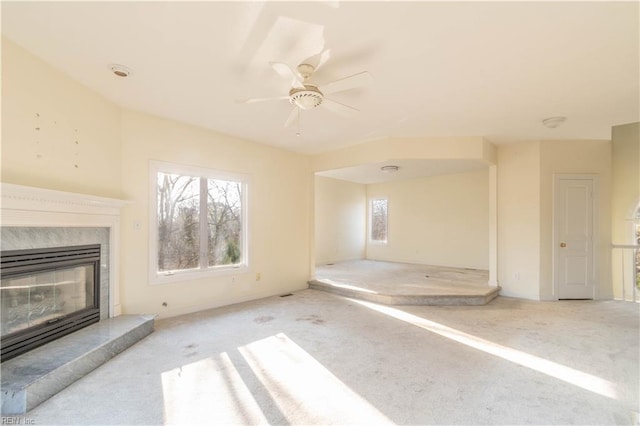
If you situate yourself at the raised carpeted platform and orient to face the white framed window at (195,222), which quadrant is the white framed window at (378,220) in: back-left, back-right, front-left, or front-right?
back-right

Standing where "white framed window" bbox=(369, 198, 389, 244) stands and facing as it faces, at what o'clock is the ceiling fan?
The ceiling fan is roughly at 12 o'clock from the white framed window.

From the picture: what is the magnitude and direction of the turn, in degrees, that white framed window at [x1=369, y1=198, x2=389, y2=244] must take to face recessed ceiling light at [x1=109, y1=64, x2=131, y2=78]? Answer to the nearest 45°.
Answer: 0° — it already faces it

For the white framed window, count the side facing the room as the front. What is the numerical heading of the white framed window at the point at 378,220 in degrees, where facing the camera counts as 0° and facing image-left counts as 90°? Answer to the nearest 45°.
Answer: approximately 0°

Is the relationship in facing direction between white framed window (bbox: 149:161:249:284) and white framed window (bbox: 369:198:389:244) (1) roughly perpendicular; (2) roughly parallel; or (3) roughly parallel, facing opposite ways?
roughly perpendicular

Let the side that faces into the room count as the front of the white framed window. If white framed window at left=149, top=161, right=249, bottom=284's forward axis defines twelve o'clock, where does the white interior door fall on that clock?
The white interior door is roughly at 11 o'clock from the white framed window.

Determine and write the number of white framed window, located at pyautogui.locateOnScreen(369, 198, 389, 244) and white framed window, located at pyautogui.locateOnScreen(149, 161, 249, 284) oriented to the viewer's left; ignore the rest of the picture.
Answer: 0

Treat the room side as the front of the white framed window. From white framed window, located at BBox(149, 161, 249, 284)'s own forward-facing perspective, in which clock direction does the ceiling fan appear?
The ceiling fan is roughly at 1 o'clock from the white framed window.

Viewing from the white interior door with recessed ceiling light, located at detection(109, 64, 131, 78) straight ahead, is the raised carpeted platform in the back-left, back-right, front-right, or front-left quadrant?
front-right

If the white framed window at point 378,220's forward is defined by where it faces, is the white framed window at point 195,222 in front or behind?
in front

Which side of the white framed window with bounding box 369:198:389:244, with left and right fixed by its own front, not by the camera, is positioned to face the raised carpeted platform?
front

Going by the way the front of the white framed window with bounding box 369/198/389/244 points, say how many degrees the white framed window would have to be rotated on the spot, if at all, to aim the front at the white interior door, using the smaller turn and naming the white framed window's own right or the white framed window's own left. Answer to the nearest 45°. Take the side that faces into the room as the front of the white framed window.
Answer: approximately 45° to the white framed window's own left

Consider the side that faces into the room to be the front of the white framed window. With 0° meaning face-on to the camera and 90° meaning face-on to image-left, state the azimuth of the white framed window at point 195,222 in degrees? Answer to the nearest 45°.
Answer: approximately 315°

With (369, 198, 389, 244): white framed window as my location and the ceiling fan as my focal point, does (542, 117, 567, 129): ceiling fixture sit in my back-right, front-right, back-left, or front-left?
front-left
